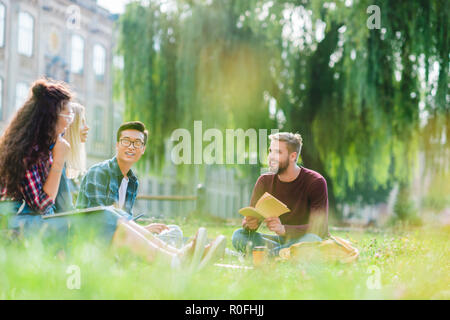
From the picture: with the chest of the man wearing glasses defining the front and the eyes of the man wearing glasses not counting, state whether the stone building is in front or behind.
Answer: behind

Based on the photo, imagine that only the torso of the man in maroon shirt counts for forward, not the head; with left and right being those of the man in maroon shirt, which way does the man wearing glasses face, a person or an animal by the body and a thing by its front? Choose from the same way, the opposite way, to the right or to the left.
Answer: to the left

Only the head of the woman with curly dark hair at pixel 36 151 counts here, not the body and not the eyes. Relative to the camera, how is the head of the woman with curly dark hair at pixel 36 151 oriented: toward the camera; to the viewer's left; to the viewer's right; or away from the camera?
to the viewer's right

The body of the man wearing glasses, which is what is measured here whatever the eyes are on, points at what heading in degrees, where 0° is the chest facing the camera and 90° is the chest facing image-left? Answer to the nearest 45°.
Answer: approximately 315°

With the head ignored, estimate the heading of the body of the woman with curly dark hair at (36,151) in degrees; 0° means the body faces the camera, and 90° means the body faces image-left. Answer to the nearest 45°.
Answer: approximately 270°

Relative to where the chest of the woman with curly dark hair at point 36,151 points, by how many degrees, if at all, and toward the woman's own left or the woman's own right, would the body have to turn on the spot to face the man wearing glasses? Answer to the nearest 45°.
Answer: approximately 45° to the woman's own left

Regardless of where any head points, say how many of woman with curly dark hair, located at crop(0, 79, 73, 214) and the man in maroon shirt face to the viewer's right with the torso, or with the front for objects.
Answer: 1

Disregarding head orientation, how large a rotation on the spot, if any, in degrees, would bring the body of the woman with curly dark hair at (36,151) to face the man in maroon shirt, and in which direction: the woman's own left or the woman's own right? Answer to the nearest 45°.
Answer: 0° — they already face them

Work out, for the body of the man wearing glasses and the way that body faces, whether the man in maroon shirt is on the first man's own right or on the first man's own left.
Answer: on the first man's own left

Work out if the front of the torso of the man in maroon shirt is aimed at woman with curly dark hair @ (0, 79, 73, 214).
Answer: yes

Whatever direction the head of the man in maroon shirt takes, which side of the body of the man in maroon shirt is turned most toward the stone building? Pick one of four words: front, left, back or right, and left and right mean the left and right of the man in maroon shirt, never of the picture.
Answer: right

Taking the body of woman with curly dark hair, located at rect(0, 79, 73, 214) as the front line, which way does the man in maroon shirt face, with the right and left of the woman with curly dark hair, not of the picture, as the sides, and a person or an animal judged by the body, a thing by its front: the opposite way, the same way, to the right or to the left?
the opposite way
